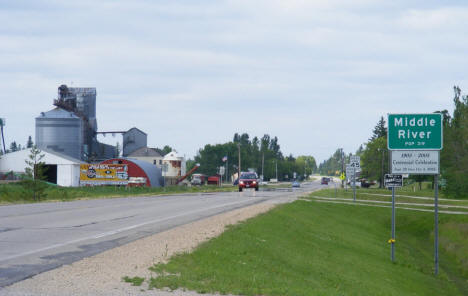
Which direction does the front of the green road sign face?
toward the camera
